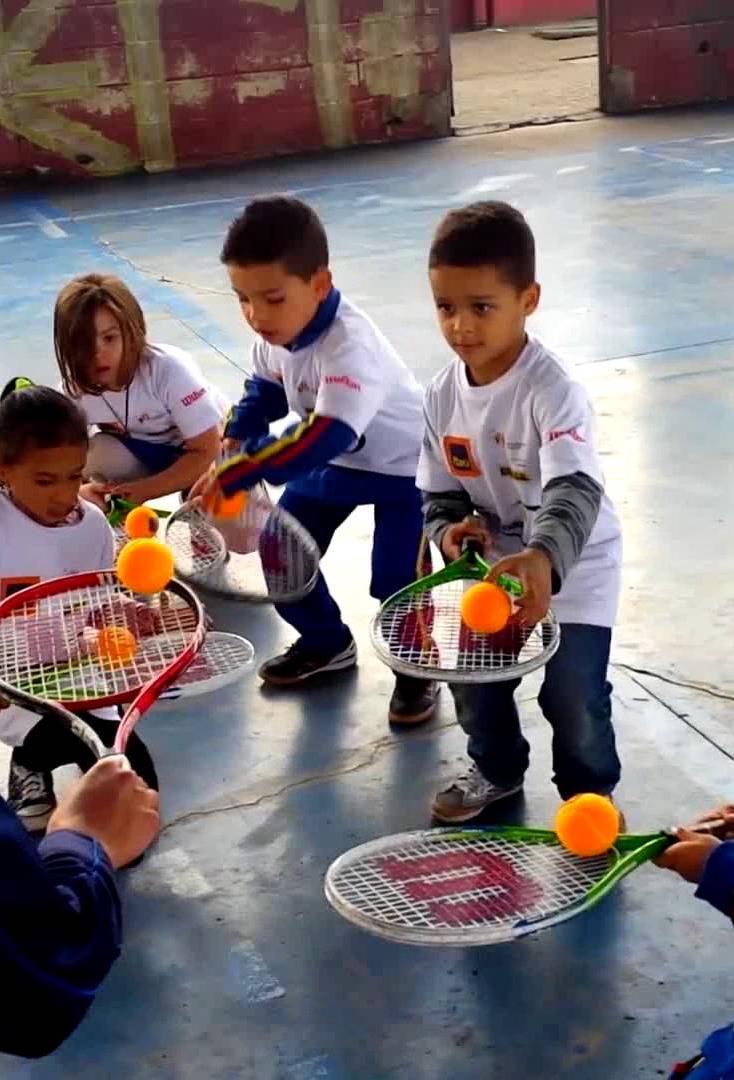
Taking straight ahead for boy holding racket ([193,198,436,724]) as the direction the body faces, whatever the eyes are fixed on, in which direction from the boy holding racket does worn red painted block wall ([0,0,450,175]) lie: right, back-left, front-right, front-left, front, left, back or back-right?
back-right

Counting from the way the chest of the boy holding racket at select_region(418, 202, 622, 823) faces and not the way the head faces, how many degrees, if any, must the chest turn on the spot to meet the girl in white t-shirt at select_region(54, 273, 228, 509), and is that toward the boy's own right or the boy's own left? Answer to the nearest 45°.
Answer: approximately 90° to the boy's own right

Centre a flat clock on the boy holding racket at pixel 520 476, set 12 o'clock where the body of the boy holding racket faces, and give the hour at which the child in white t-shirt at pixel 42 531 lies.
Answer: The child in white t-shirt is roughly at 2 o'clock from the boy holding racket.

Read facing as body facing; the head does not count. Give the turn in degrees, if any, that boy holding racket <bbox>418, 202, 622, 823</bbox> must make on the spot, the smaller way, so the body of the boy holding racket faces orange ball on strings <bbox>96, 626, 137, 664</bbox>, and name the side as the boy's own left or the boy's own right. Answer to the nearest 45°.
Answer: approximately 45° to the boy's own right

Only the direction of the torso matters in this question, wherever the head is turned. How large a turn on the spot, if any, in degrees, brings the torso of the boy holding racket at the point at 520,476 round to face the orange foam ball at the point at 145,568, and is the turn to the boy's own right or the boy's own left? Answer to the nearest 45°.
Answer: approximately 45° to the boy's own right

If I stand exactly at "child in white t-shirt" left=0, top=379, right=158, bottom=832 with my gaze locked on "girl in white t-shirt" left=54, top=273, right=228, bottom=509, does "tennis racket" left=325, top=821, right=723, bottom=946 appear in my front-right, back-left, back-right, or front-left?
back-right
